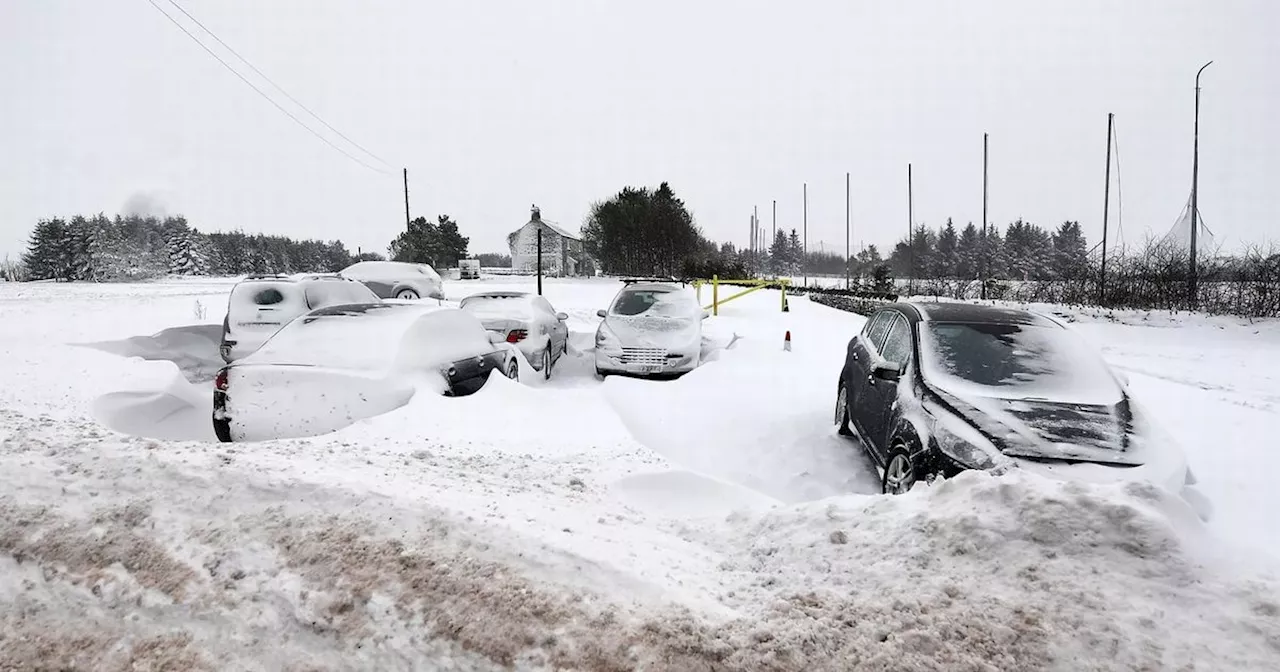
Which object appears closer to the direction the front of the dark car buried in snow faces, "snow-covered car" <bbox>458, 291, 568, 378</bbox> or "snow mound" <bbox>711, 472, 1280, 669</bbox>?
the snow mound

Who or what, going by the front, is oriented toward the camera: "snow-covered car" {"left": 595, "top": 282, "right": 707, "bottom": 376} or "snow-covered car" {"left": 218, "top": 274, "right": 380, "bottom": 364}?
"snow-covered car" {"left": 595, "top": 282, "right": 707, "bottom": 376}

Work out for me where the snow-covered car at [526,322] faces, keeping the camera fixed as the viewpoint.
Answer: facing away from the viewer and to the right of the viewer

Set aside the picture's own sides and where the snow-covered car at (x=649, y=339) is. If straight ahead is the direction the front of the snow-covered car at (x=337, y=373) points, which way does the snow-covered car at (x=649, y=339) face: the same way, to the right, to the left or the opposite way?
the opposite way

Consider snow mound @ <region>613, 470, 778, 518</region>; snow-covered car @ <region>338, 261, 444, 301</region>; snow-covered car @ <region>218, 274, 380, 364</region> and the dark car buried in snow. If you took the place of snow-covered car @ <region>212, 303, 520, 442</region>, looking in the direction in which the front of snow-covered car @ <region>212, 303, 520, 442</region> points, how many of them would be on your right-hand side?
2

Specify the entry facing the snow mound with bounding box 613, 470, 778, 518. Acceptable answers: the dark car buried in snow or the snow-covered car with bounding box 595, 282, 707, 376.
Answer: the snow-covered car

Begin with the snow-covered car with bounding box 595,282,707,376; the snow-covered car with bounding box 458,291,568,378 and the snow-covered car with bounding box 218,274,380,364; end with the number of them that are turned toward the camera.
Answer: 1

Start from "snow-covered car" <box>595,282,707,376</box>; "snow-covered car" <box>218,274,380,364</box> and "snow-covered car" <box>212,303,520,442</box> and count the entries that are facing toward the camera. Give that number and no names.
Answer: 1

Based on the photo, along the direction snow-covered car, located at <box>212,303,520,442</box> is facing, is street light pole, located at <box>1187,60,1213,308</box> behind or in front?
in front

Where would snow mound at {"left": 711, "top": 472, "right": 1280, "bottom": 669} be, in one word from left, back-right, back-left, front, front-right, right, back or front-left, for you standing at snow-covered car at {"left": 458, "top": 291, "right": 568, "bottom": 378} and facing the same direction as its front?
back-right

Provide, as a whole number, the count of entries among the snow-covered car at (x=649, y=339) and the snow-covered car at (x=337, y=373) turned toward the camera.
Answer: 1

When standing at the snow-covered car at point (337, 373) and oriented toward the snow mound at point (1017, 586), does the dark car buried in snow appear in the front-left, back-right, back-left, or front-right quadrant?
front-left

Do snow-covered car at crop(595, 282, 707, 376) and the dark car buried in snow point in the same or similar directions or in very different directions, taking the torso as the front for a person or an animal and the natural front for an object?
same or similar directions

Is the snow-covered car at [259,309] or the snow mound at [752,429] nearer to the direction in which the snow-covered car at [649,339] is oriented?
the snow mound

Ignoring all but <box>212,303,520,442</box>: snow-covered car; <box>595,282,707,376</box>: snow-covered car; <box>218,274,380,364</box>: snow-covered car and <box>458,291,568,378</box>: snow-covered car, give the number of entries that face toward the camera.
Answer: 1

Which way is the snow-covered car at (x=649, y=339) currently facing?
toward the camera

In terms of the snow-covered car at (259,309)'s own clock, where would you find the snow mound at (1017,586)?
The snow mound is roughly at 4 o'clock from the snow-covered car.

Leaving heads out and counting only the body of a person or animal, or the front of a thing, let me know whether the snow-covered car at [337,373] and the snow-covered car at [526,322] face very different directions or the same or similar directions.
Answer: same or similar directions
